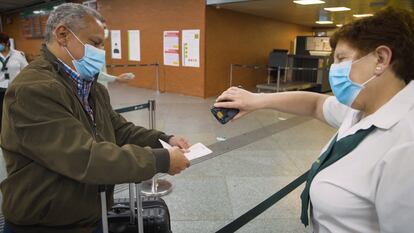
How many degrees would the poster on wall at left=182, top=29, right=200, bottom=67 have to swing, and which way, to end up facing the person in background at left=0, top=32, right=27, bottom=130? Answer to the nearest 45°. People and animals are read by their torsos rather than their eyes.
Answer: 0° — it already faces them

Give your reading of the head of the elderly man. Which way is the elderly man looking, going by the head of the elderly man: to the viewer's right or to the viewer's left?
to the viewer's right

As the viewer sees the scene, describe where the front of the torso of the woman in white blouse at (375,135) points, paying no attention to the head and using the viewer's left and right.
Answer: facing to the left of the viewer

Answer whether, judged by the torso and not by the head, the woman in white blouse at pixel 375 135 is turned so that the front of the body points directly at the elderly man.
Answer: yes

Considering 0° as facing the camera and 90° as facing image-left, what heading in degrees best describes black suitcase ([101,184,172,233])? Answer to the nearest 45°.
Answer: approximately 180°

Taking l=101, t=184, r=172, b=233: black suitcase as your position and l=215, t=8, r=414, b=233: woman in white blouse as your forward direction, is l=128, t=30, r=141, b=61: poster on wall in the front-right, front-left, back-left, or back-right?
back-left

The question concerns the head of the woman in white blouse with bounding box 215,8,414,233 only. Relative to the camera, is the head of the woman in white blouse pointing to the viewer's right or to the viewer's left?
to the viewer's left

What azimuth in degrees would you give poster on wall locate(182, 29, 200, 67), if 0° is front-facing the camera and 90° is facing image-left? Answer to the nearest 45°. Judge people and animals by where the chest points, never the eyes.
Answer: approximately 45°

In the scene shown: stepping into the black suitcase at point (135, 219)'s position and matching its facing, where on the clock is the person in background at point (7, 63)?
The person in background is roughly at 5 o'clock from the black suitcase.

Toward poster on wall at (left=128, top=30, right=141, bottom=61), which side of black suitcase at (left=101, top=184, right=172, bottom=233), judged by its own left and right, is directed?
front
